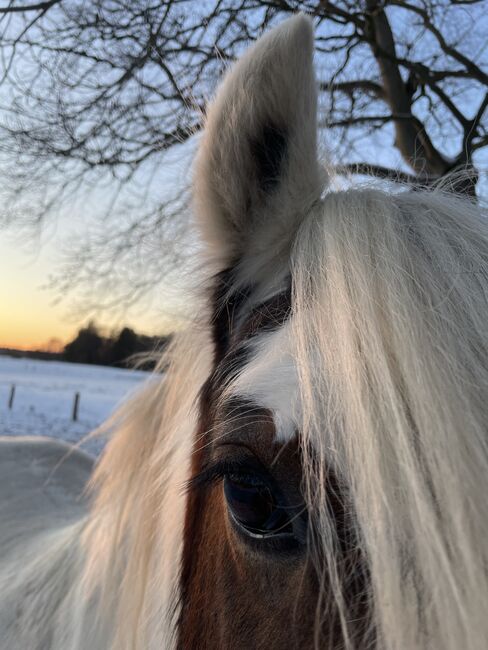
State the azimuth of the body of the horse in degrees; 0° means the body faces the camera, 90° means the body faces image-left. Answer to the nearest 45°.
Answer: approximately 315°
